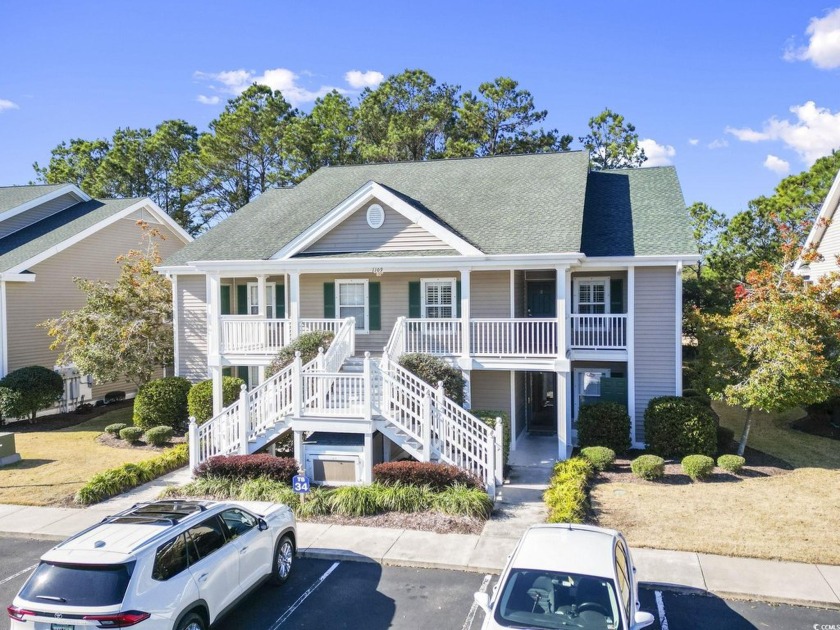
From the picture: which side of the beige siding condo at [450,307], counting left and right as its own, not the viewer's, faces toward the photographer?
front

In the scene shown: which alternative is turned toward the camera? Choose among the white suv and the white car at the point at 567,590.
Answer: the white car

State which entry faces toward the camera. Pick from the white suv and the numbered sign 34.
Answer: the numbered sign 34

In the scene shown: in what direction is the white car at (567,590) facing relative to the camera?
toward the camera

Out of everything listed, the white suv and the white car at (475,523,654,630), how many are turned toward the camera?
1

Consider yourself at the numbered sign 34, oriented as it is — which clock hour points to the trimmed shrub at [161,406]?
The trimmed shrub is roughly at 5 o'clock from the numbered sign 34.

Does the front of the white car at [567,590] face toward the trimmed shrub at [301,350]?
no

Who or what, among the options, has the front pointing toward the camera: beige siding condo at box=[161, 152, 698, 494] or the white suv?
the beige siding condo

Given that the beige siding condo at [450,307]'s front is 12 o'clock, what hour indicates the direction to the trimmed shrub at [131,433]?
The trimmed shrub is roughly at 3 o'clock from the beige siding condo.

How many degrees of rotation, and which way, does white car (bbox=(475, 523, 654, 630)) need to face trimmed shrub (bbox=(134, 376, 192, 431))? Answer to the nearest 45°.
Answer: approximately 135° to its right

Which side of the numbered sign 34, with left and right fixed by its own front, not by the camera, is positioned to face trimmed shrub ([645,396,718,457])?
left

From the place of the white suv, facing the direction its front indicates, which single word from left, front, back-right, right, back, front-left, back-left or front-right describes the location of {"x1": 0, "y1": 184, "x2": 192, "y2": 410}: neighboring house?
front-left

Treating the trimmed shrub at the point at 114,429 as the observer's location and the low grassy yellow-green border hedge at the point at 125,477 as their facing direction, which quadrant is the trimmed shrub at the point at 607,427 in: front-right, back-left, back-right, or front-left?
front-left

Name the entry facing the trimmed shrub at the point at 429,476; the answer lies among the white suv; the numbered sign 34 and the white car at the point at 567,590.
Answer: the white suv

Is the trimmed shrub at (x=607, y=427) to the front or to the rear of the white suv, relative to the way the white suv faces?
to the front

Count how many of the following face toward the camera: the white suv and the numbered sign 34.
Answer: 1

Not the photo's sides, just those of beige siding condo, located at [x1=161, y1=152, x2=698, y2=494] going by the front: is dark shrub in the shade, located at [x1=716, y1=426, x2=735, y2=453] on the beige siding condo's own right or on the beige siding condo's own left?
on the beige siding condo's own left

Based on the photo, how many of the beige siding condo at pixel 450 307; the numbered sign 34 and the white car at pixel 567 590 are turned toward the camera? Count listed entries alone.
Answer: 3

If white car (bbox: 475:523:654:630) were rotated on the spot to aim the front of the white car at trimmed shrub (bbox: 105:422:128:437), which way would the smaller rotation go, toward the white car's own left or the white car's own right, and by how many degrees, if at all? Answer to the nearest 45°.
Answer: approximately 135° to the white car's own right

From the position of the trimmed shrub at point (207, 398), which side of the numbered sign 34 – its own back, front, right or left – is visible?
back

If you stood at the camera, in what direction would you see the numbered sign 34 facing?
facing the viewer

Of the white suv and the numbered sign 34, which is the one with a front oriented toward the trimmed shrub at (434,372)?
the white suv

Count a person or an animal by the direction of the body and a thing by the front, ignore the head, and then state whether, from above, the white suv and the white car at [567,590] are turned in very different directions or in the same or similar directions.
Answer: very different directions

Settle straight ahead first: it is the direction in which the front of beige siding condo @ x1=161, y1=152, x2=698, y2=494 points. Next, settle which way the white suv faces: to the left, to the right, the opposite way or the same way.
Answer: the opposite way
